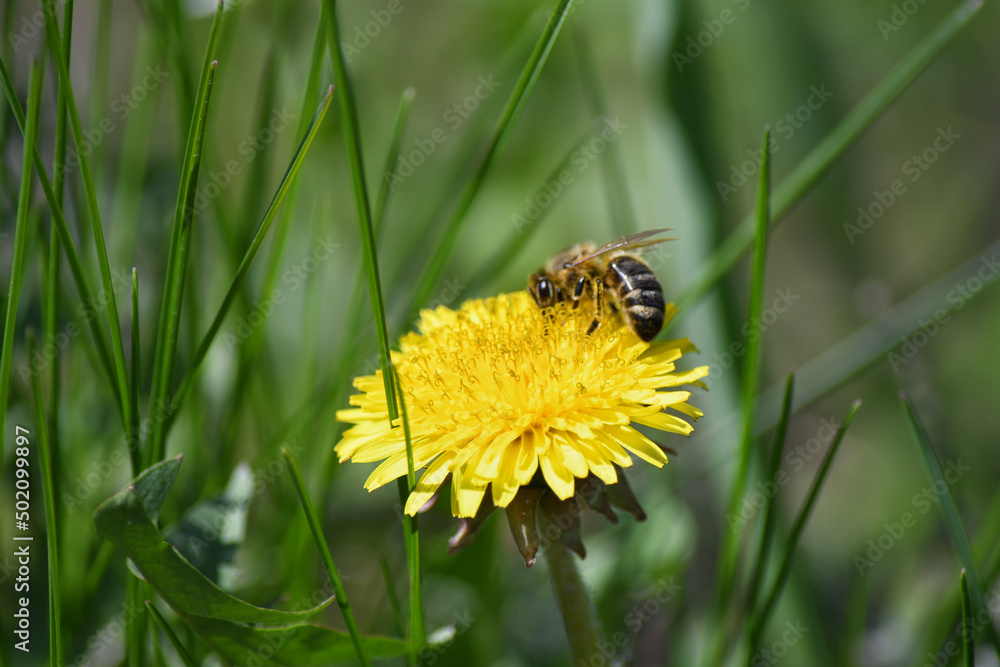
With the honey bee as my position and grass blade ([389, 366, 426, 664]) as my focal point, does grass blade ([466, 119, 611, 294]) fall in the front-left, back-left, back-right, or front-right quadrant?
back-right

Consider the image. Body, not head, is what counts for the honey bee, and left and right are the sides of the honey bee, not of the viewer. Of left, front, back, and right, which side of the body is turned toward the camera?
left
